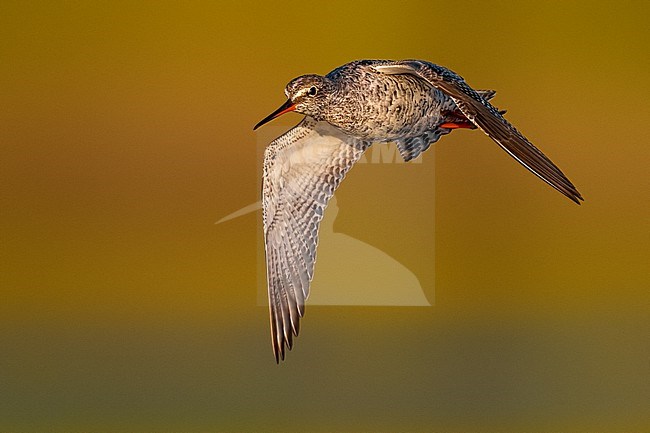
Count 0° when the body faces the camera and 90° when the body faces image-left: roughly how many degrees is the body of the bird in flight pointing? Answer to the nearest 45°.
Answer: approximately 45°
